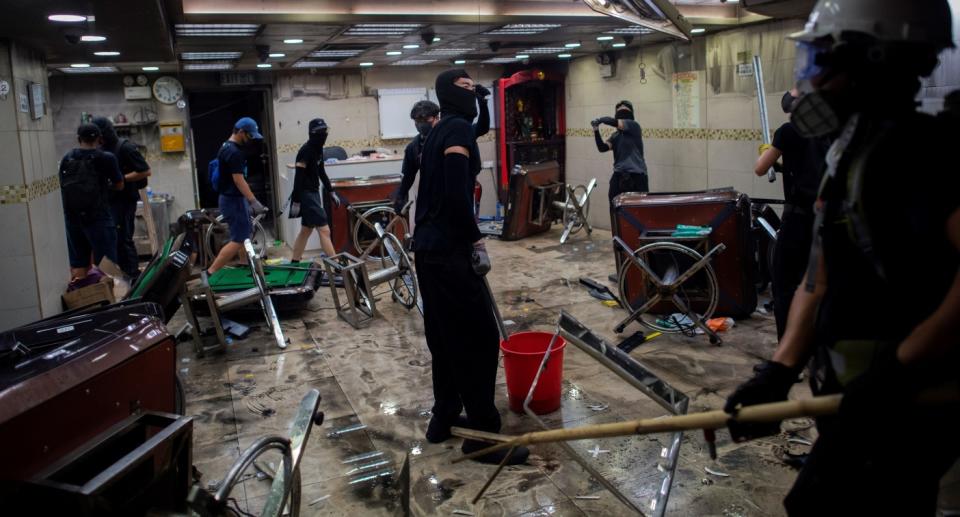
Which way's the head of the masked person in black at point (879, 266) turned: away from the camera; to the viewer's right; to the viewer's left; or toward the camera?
to the viewer's left

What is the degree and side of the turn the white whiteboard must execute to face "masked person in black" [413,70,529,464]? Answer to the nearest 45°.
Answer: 0° — it already faces them

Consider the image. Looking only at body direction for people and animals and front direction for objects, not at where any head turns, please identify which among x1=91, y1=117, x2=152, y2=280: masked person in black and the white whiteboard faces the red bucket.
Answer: the white whiteboard

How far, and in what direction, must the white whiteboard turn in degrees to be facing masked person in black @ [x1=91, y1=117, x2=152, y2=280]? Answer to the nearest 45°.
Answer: approximately 45° to its right

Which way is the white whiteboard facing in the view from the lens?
facing the viewer

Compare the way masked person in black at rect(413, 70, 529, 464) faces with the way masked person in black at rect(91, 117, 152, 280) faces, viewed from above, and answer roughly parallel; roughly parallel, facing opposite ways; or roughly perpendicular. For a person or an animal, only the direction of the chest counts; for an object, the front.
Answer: roughly parallel, facing opposite ways

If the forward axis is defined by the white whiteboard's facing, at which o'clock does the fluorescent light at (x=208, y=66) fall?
The fluorescent light is roughly at 2 o'clock from the white whiteboard.

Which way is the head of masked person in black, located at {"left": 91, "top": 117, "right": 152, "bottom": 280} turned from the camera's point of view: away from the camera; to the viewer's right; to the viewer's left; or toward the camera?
to the viewer's left
